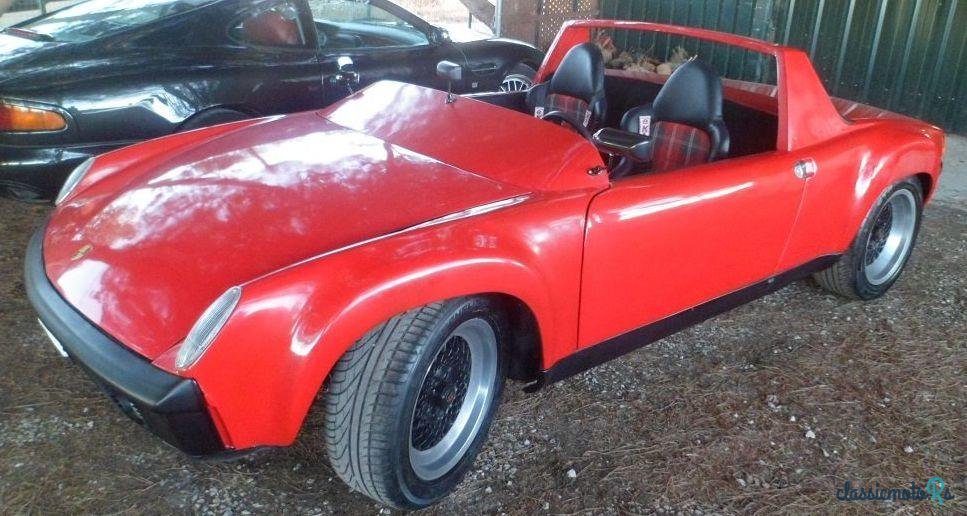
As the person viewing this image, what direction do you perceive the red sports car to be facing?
facing the viewer and to the left of the viewer

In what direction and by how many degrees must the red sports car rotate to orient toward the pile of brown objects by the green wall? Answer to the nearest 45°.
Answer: approximately 135° to its right
